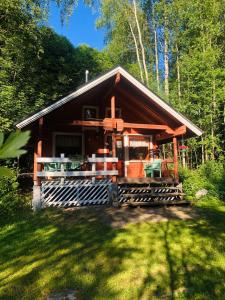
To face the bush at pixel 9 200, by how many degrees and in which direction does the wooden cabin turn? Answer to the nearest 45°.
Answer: approximately 45° to its right

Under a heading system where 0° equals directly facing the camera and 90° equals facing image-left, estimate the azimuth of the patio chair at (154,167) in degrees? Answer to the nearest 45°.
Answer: approximately 45°

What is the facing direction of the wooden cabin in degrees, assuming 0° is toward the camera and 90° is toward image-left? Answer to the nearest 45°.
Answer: approximately 0°

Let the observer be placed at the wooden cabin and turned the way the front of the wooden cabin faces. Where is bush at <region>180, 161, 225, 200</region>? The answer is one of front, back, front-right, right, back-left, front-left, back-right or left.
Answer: left

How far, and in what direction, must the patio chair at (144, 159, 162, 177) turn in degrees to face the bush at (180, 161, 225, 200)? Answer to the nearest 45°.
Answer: approximately 135° to its left
